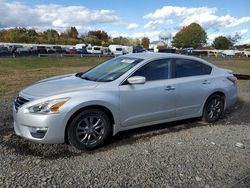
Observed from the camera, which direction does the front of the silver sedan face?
facing the viewer and to the left of the viewer
